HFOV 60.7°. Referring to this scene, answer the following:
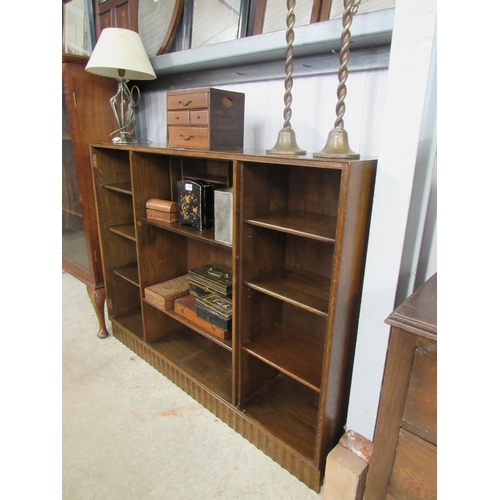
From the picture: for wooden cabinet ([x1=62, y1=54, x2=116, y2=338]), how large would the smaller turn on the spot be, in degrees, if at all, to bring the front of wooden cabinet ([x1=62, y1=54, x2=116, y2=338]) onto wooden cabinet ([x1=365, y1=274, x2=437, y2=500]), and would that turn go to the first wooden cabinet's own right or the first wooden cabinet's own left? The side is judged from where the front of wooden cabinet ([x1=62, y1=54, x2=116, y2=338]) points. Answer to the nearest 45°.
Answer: approximately 45° to the first wooden cabinet's own left

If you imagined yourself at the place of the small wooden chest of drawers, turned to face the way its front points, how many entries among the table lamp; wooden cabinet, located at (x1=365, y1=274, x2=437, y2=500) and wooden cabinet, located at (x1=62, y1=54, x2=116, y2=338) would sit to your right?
2

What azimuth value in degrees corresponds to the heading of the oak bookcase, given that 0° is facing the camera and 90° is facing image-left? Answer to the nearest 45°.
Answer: approximately 45°

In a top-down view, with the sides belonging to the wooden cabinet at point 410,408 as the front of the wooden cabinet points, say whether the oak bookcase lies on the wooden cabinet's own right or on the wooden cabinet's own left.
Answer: on the wooden cabinet's own right

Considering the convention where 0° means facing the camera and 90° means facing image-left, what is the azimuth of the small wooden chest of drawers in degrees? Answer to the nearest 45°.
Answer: approximately 45°

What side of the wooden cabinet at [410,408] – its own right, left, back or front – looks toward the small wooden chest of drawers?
right

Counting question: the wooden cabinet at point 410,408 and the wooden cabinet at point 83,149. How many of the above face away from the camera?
0

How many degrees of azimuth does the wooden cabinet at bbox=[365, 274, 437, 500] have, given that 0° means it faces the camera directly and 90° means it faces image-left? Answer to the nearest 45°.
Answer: approximately 45°
